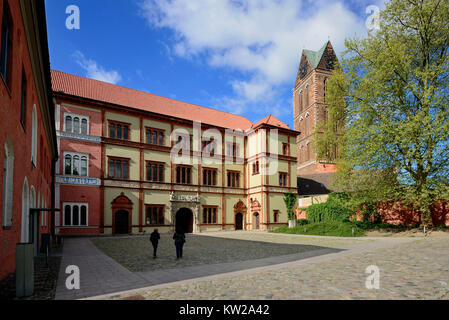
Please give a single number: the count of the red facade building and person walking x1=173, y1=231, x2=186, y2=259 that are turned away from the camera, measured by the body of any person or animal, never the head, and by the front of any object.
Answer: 1

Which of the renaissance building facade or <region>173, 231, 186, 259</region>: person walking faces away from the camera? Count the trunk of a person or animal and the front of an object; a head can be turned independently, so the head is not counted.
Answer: the person walking

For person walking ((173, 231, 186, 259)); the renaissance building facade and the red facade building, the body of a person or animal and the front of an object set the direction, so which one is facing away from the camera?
the person walking

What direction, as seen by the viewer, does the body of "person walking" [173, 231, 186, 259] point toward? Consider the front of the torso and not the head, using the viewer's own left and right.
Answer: facing away from the viewer

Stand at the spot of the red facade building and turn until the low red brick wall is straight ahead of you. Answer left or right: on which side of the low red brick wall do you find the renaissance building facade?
left

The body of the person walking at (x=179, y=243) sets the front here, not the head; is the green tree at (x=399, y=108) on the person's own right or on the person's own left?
on the person's own right

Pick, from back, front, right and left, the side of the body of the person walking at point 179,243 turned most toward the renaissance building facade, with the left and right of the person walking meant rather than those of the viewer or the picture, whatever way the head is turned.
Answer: front

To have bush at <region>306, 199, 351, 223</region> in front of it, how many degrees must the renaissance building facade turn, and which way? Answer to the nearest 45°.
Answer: approximately 45° to its left

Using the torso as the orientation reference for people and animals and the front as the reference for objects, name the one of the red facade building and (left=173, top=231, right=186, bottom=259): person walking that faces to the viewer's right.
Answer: the red facade building

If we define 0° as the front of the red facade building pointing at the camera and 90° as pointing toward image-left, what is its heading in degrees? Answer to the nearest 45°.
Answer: approximately 270°

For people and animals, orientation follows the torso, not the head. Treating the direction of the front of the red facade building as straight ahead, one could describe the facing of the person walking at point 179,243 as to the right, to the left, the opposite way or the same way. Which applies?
to the left

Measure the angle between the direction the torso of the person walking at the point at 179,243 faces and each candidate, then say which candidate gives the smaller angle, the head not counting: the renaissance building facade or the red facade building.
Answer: the renaissance building facade

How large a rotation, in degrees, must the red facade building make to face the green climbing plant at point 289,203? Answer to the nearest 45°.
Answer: approximately 45° to its left

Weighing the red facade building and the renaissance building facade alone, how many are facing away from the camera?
0

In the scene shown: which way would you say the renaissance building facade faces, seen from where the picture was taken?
facing the viewer and to the right of the viewer
